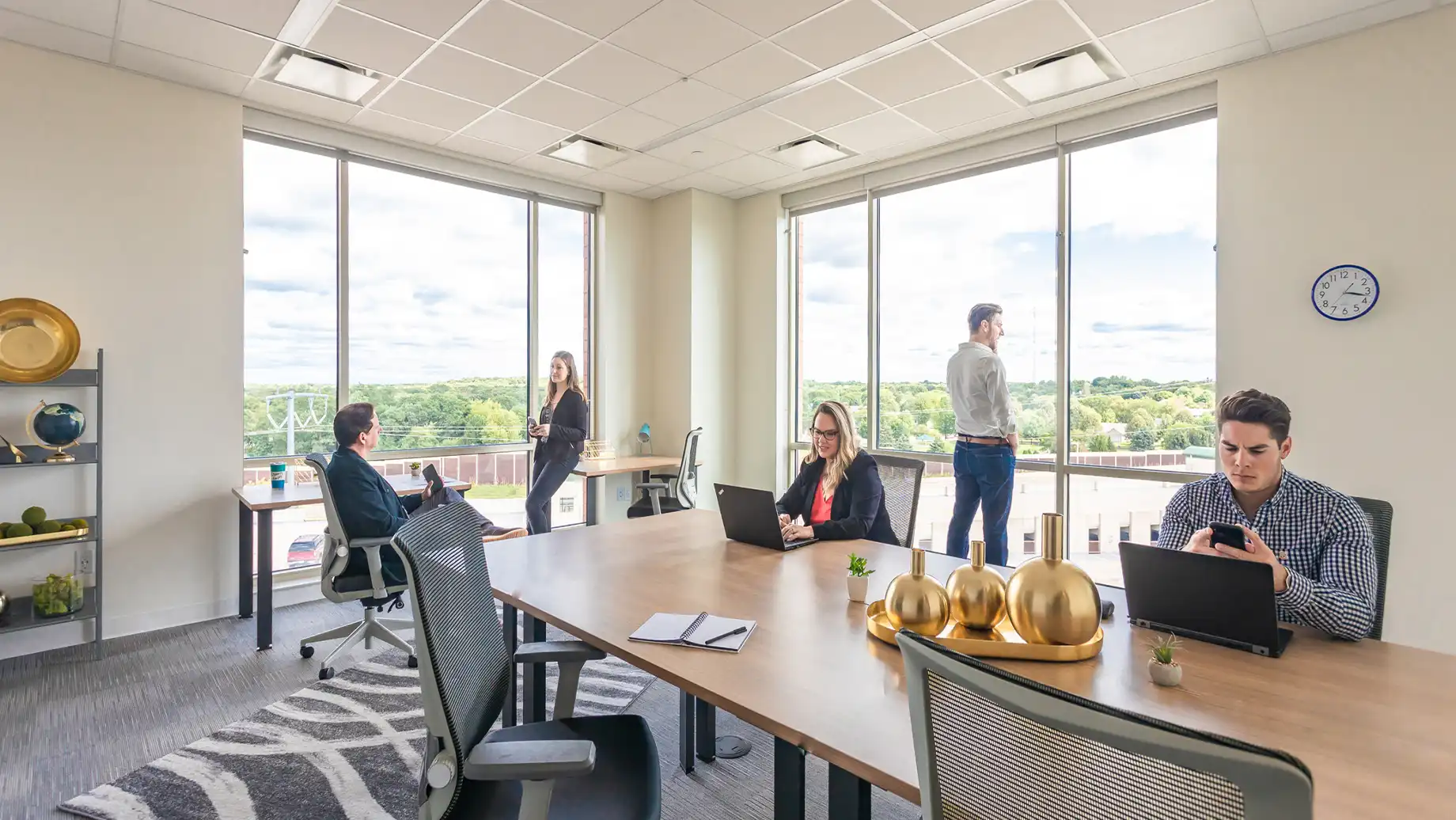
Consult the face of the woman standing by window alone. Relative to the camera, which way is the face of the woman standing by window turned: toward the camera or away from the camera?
toward the camera

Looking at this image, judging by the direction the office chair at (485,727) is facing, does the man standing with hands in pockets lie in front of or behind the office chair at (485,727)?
in front

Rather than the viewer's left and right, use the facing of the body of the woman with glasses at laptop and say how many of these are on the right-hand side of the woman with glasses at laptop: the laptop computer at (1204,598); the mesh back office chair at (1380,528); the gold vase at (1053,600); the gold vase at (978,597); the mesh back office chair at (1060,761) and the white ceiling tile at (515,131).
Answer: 1

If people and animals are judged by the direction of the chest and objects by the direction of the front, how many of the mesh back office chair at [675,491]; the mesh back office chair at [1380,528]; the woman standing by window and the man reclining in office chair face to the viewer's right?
1

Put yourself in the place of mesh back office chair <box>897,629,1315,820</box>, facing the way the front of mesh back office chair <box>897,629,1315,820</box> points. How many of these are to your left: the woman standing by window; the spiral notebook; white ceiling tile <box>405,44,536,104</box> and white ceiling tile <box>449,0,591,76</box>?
4

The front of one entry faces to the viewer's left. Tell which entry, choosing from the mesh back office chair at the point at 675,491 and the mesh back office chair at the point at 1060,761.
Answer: the mesh back office chair at the point at 675,491

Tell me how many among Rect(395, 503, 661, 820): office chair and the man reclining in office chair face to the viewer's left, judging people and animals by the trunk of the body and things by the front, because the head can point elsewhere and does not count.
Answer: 0

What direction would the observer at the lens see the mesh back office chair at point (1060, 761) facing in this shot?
facing away from the viewer and to the right of the viewer

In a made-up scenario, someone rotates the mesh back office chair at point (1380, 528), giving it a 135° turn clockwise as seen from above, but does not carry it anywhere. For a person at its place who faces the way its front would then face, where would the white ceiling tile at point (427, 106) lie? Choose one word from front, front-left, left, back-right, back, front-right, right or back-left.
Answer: left

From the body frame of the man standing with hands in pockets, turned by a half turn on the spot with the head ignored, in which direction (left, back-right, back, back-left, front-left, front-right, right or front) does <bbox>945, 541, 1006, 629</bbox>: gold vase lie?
front-left

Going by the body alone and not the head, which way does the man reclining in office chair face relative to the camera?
to the viewer's right

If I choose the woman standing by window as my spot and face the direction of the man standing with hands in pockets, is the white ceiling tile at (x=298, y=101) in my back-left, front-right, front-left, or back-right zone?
back-right

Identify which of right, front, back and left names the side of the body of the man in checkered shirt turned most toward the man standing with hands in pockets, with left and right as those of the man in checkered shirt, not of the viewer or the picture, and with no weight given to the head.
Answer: right

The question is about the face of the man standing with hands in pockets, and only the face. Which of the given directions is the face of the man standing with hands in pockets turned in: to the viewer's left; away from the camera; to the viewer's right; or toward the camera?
to the viewer's right

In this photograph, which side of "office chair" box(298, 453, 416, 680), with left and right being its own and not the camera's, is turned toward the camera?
right

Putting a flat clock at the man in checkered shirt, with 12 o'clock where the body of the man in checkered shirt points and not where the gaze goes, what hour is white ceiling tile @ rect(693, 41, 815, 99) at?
The white ceiling tile is roughly at 2 o'clock from the man in checkered shirt.
